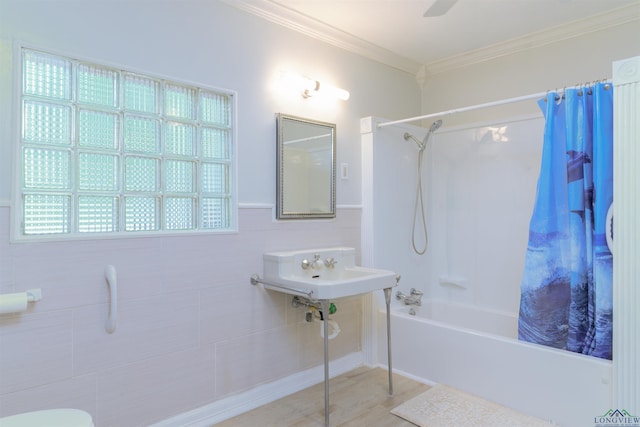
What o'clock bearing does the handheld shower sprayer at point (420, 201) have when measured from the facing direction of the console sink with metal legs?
The handheld shower sprayer is roughly at 9 o'clock from the console sink with metal legs.

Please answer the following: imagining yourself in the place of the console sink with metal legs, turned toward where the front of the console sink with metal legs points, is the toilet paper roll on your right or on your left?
on your right

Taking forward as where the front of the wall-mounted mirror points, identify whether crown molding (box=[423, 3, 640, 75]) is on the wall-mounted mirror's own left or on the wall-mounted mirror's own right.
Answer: on the wall-mounted mirror's own left

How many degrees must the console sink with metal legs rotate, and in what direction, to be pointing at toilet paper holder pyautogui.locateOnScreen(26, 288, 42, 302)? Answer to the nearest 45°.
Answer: approximately 90° to its right

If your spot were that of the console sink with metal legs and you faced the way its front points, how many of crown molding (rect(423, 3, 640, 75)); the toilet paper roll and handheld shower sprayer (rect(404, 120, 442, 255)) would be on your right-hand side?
1

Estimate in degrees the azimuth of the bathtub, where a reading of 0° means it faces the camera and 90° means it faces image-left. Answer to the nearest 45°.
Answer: approximately 45°
